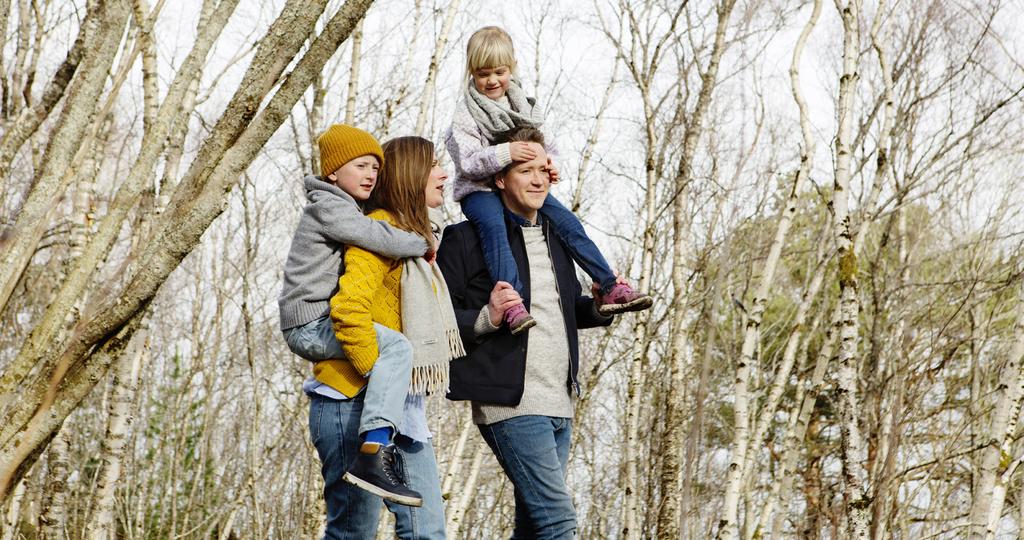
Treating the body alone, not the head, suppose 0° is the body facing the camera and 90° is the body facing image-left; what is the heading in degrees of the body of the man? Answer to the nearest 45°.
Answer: approximately 315°

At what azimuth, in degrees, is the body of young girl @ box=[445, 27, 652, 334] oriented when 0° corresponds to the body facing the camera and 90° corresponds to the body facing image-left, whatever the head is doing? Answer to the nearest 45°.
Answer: approximately 315°

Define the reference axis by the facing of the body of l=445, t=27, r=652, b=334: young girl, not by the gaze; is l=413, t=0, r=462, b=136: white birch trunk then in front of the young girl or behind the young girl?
behind

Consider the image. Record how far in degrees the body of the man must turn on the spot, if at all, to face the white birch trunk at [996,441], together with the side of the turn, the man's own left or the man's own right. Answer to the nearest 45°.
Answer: approximately 90° to the man's own left

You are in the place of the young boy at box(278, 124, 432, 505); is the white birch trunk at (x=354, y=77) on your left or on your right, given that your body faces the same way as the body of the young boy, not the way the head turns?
on your left

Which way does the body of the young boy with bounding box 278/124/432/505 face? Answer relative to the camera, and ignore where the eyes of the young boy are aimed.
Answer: to the viewer's right

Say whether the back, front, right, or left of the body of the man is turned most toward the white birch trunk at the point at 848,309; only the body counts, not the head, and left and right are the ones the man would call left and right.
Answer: left

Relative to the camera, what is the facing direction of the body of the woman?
to the viewer's right

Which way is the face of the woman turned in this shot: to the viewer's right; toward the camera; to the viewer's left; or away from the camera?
to the viewer's right

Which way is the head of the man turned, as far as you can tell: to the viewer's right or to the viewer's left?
to the viewer's right
